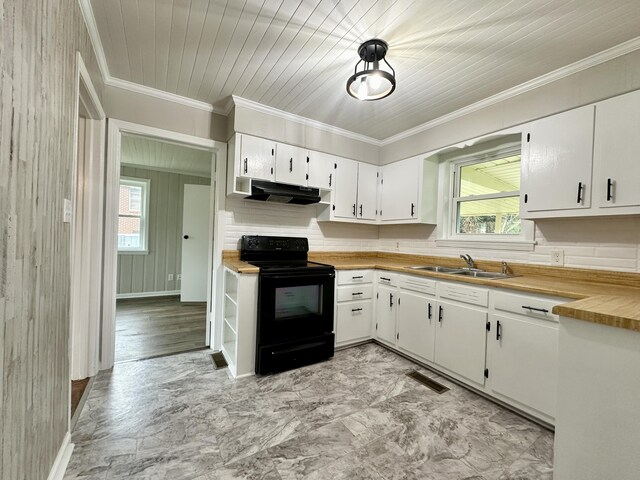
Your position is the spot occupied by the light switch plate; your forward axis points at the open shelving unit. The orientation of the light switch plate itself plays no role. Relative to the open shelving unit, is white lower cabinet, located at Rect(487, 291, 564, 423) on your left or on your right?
right

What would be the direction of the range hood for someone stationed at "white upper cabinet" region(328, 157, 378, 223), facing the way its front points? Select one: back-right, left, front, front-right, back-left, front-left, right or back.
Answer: right

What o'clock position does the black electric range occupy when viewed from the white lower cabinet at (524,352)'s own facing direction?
The black electric range is roughly at 1 o'clock from the white lower cabinet.

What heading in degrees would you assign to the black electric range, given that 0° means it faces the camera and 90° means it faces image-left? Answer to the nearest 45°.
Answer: approximately 315°

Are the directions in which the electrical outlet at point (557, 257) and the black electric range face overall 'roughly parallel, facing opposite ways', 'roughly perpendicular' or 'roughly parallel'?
roughly perpendicular

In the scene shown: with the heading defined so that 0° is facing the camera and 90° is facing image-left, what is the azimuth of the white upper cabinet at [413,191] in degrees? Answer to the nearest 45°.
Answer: approximately 45°

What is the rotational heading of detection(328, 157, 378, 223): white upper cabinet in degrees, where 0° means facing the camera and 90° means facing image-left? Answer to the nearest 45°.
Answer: approximately 315°

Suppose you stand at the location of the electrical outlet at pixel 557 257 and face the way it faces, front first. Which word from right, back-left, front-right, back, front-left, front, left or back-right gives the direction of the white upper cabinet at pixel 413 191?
right

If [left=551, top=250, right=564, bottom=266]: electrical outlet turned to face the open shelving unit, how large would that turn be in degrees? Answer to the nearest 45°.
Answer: approximately 45° to its right

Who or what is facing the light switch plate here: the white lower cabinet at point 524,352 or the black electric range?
the white lower cabinet

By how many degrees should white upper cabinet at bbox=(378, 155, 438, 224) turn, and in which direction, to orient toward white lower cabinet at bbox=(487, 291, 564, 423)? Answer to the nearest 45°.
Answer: approximately 90° to its left

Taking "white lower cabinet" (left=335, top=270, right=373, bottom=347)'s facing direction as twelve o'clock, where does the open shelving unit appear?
The open shelving unit is roughly at 3 o'clock from the white lower cabinet.

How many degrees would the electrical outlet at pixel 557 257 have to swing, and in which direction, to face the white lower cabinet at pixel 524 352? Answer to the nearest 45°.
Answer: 0° — it already faces it
